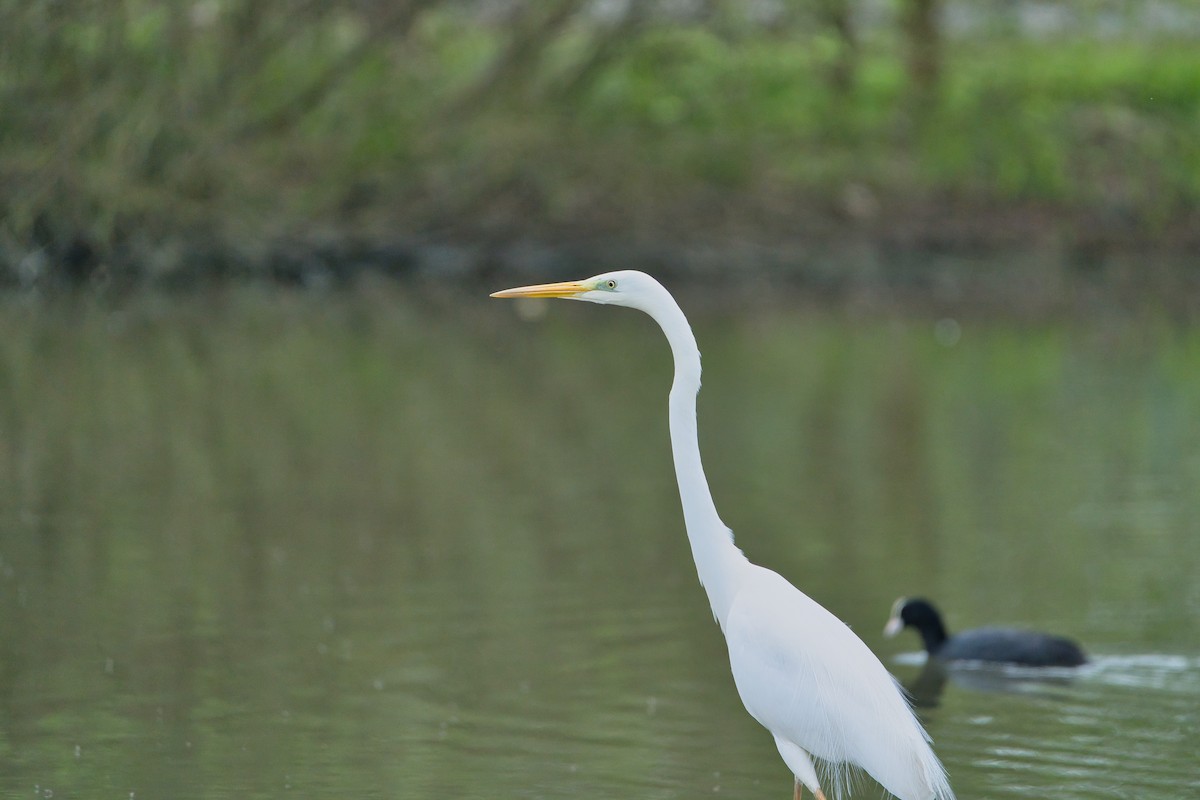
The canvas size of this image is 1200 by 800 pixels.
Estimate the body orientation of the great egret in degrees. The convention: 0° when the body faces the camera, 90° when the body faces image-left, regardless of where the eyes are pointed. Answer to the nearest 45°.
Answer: approximately 90°

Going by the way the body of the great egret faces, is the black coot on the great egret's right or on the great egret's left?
on the great egret's right

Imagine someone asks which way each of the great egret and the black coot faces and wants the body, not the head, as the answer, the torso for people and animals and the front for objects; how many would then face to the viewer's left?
2

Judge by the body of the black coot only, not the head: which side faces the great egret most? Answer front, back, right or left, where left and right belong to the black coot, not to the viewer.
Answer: left

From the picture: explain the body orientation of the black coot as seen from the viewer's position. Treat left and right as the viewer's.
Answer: facing to the left of the viewer
